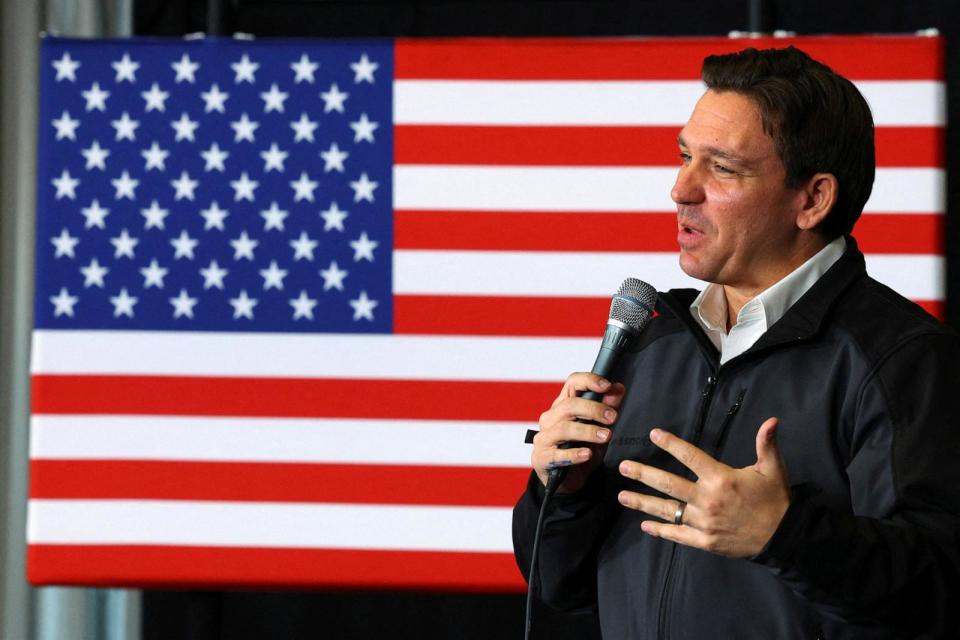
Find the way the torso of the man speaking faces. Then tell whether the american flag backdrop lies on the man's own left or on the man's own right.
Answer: on the man's own right

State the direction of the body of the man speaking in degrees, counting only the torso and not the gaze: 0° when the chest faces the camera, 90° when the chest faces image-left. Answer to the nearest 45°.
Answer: approximately 45°
